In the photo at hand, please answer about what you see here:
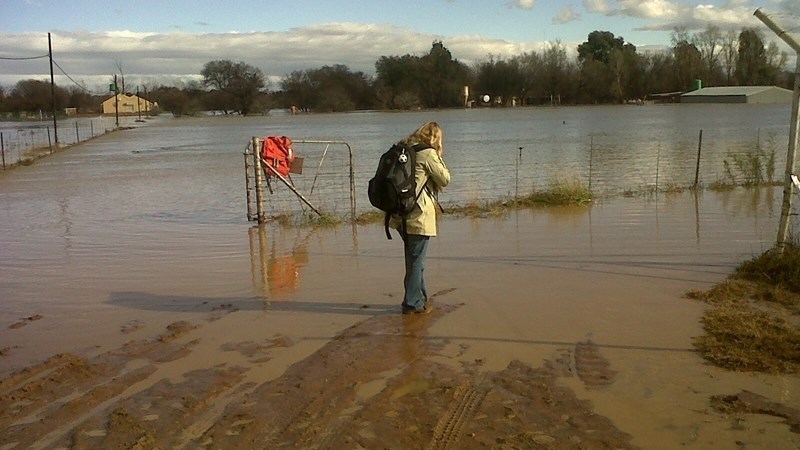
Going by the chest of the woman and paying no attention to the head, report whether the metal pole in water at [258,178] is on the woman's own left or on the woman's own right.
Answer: on the woman's own left

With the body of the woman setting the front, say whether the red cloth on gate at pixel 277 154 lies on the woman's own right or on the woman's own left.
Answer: on the woman's own left

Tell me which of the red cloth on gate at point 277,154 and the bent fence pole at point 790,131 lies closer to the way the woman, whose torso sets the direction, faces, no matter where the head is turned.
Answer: the bent fence pole

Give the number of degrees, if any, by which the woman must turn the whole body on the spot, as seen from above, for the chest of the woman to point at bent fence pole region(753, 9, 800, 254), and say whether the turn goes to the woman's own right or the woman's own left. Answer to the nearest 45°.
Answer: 0° — they already face it

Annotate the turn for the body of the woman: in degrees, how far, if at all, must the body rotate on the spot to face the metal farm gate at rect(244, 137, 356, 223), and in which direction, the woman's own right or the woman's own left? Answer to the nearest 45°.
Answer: approximately 90° to the woman's own left

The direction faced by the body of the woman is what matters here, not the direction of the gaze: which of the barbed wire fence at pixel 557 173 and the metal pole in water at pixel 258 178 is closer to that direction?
the barbed wire fence
